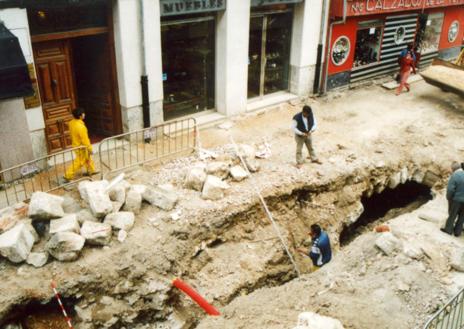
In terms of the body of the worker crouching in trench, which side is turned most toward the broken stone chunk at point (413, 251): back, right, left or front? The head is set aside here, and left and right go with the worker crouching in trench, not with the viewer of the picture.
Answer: back

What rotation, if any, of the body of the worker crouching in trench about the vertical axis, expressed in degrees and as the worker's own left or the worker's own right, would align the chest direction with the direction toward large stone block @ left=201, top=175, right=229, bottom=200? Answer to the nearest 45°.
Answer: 0° — they already face it

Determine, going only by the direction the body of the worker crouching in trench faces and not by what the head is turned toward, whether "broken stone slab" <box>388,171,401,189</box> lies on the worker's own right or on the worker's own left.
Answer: on the worker's own right

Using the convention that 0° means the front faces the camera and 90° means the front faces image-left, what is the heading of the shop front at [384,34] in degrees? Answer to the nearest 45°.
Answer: approximately 315°

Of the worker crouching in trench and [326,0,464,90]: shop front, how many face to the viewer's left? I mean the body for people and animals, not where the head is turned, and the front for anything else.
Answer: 1

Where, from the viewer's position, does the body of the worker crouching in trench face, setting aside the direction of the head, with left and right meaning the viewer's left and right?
facing to the left of the viewer

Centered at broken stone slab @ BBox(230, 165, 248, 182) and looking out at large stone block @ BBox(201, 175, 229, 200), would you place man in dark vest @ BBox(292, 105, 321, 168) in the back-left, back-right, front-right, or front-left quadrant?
back-left

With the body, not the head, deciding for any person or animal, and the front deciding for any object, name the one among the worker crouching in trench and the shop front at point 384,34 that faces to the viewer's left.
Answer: the worker crouching in trench
